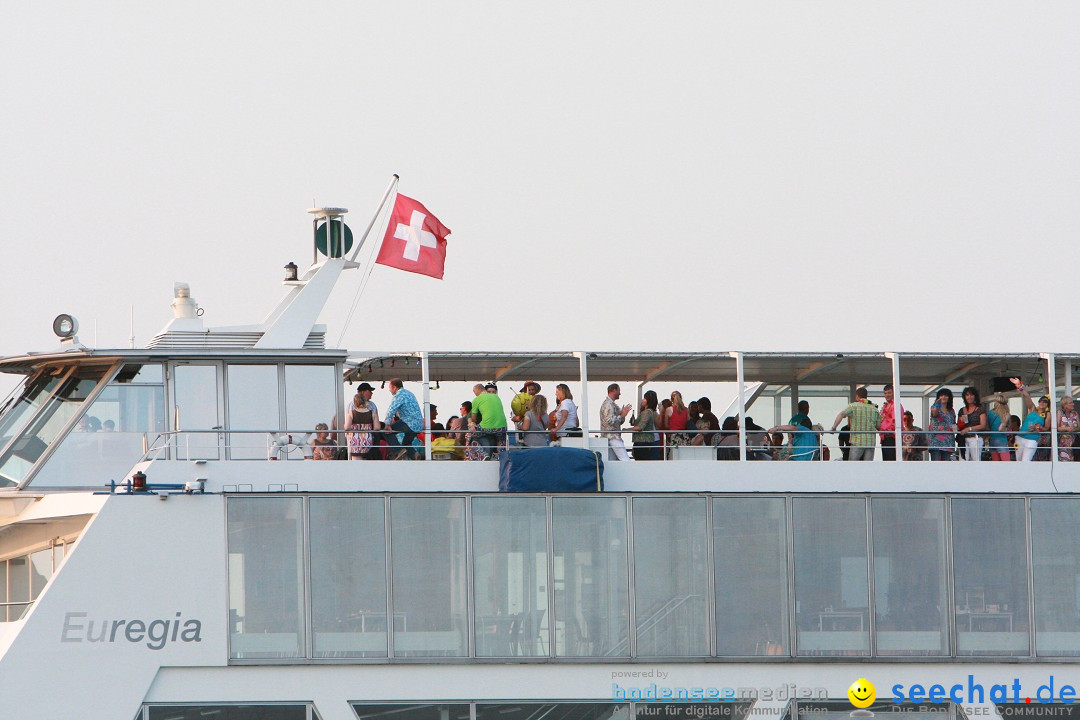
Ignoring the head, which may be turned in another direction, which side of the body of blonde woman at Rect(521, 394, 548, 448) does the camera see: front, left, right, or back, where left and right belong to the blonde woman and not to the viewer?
back

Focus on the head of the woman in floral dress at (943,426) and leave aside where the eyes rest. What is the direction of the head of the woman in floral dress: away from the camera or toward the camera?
toward the camera

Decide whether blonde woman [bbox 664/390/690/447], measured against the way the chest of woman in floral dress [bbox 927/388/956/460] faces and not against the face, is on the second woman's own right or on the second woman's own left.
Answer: on the second woman's own right

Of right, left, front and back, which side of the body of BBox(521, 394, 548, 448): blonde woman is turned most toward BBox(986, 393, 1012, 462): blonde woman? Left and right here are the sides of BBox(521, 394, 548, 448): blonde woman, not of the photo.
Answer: right

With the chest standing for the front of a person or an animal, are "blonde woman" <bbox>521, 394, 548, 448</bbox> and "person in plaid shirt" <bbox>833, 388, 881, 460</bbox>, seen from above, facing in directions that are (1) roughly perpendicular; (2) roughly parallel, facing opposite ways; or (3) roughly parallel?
roughly parallel

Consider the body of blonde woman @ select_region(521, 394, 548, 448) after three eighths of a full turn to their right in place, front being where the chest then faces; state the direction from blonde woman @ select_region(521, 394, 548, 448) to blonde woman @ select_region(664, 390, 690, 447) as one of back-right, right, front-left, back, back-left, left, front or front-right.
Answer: front-left
